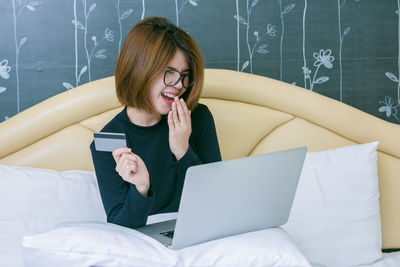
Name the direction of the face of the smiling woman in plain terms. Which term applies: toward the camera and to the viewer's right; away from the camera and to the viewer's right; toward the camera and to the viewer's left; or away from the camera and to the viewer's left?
toward the camera and to the viewer's right

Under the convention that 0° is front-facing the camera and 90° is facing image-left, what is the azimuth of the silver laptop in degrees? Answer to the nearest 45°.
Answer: approximately 135°

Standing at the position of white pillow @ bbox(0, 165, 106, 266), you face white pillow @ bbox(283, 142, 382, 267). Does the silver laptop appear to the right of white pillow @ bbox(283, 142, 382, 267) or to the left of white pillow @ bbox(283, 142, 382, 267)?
right

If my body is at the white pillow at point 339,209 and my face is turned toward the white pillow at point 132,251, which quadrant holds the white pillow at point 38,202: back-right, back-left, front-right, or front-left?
front-right

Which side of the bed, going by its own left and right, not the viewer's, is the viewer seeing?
front

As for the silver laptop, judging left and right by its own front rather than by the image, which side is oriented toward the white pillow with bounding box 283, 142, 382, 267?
right
